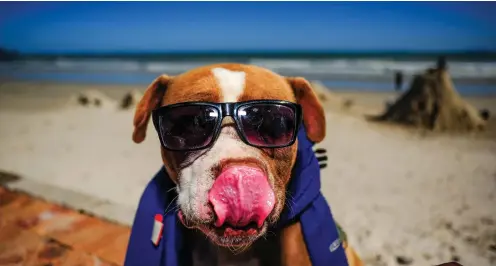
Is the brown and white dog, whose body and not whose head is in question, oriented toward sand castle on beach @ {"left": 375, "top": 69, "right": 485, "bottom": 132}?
no

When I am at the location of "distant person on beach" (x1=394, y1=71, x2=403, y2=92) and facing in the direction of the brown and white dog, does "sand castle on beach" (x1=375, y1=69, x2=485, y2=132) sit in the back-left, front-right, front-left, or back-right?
front-left

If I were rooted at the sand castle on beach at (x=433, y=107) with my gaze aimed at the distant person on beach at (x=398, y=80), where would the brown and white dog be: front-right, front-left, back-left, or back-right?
back-left

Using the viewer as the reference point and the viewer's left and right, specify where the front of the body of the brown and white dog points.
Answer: facing the viewer

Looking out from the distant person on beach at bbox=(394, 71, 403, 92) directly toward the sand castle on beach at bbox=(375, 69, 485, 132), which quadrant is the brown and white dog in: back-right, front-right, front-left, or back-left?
front-right

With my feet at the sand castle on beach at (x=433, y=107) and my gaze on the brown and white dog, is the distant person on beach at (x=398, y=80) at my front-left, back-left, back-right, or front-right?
back-right

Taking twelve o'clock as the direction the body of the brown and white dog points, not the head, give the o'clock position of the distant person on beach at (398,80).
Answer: The distant person on beach is roughly at 7 o'clock from the brown and white dog.
